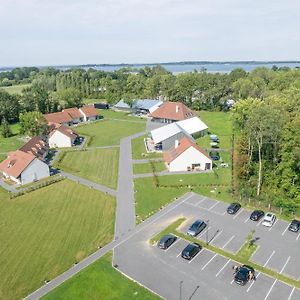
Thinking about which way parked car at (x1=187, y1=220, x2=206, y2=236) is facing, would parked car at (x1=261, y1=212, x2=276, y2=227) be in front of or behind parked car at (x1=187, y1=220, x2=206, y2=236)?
behind

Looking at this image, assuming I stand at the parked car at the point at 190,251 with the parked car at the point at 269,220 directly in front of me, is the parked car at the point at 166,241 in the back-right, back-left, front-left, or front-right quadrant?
back-left

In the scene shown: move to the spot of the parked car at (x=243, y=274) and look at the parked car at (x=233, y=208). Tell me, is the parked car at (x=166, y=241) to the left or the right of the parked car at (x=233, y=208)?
left
